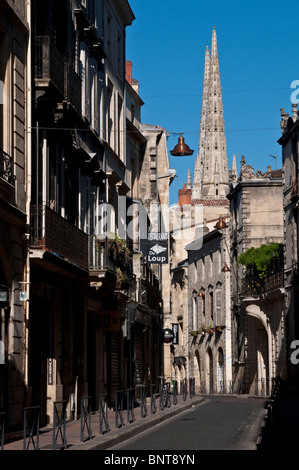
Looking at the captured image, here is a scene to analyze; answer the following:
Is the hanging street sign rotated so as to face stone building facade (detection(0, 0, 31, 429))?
yes

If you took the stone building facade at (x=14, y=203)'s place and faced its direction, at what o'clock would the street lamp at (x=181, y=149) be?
The street lamp is roughly at 10 o'clock from the stone building facade.

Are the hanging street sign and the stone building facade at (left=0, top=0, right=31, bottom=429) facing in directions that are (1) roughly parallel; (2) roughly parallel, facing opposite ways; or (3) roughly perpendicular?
roughly perpendicular

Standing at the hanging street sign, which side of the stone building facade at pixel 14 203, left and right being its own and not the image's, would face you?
left

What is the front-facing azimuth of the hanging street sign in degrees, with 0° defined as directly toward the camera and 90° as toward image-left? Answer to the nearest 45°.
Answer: approximately 0°

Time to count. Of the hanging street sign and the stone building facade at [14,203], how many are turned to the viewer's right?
1

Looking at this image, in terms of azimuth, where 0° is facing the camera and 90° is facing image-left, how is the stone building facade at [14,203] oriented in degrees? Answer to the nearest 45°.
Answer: approximately 270°
